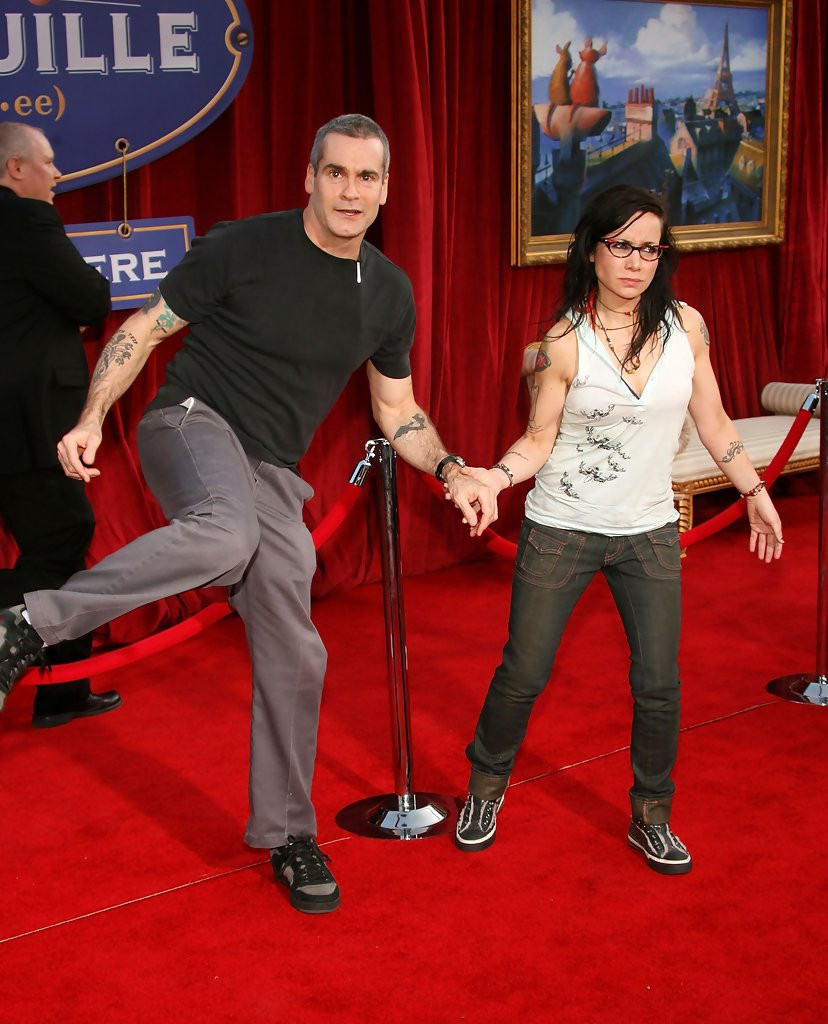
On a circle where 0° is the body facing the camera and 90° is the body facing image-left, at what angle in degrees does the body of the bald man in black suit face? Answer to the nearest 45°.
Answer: approximately 270°

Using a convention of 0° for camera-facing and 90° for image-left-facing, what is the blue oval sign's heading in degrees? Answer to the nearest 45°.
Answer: approximately 0°

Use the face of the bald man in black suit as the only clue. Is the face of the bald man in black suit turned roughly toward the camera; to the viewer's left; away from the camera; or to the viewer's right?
to the viewer's right

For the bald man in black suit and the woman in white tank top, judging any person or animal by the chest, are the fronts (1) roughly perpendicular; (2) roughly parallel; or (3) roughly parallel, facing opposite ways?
roughly perpendicular

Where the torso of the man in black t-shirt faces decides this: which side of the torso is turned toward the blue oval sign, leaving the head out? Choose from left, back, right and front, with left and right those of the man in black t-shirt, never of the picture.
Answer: back

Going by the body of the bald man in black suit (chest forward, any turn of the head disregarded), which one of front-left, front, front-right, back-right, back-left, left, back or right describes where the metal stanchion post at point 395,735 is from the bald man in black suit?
front-right

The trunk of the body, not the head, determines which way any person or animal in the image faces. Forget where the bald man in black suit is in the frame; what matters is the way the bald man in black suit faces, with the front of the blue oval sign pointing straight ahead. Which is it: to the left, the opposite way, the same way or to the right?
to the left

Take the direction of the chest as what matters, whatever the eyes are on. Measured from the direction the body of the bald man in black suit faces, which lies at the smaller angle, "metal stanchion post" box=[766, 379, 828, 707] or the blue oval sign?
the metal stanchion post
